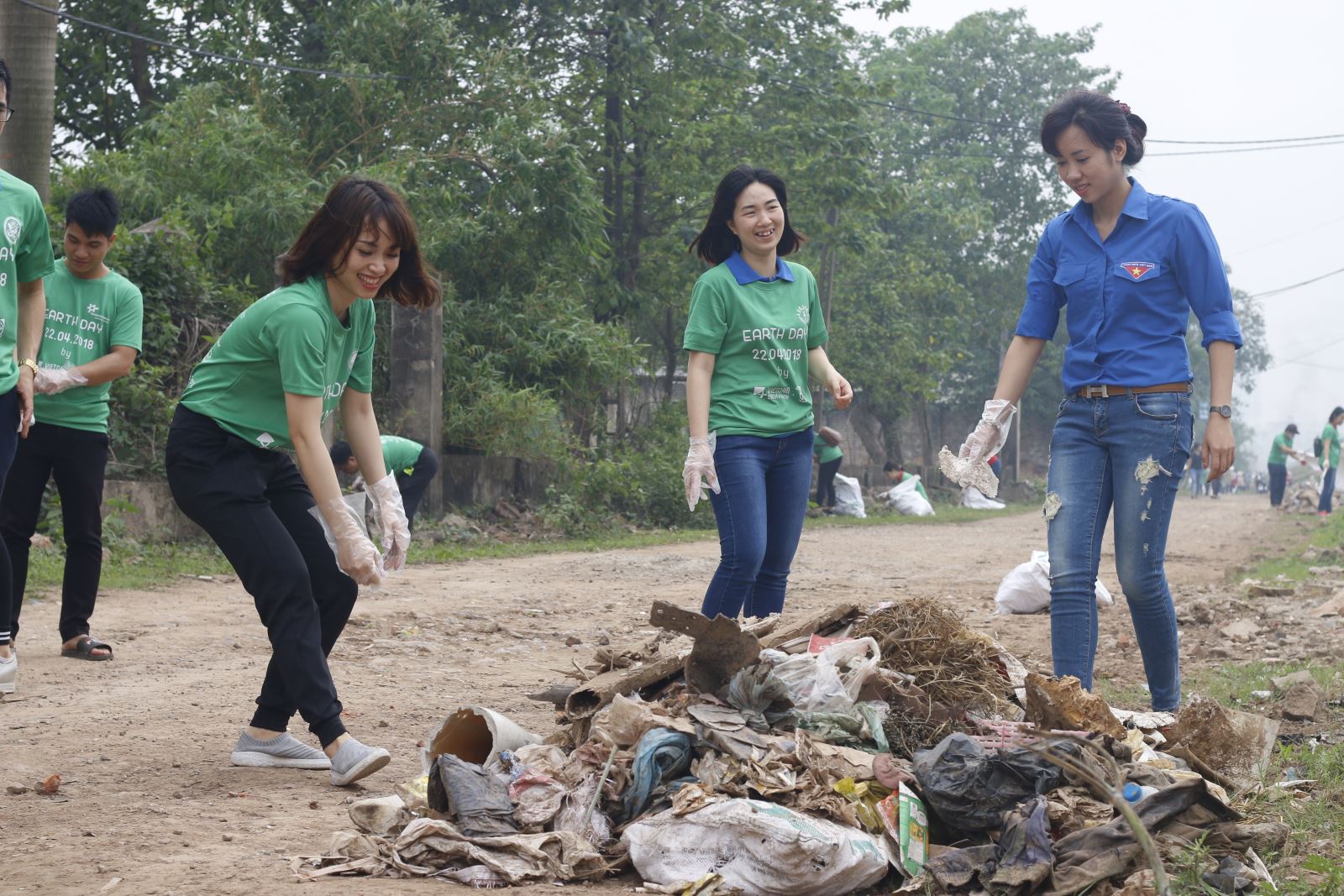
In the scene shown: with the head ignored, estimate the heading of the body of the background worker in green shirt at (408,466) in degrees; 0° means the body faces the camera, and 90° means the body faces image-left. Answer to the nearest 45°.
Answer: approximately 90°

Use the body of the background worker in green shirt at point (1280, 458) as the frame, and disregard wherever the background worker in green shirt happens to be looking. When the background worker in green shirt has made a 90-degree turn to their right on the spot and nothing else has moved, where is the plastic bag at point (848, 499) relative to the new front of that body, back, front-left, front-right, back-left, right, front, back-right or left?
front-right

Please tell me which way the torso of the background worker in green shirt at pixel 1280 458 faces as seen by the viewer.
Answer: to the viewer's right

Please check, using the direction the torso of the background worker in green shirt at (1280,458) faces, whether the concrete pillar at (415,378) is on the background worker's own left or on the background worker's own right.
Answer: on the background worker's own right

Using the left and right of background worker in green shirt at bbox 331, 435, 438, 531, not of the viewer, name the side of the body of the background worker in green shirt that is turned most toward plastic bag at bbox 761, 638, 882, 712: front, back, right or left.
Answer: left

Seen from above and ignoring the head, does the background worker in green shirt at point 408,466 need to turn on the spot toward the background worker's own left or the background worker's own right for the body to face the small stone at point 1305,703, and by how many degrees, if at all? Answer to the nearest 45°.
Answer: approximately 90° to the background worker's own left

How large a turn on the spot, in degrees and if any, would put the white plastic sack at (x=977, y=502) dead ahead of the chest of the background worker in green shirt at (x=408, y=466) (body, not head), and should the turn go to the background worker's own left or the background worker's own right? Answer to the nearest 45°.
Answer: approximately 135° to the background worker's own right

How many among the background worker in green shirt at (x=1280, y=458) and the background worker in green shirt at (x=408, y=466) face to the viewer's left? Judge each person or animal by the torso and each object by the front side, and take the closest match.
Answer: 1

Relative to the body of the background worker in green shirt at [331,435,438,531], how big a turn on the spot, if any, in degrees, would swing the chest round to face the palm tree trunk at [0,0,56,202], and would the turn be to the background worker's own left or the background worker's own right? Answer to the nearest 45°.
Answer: approximately 45° to the background worker's own left
